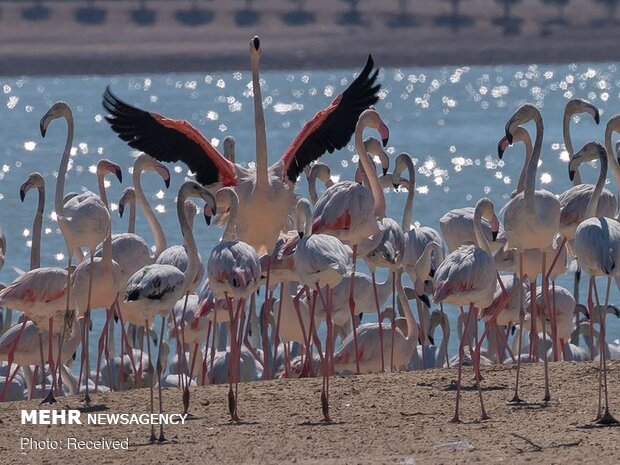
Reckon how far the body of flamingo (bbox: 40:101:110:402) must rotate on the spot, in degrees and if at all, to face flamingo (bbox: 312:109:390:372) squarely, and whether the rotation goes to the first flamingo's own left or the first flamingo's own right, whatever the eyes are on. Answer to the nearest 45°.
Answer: approximately 135° to the first flamingo's own left

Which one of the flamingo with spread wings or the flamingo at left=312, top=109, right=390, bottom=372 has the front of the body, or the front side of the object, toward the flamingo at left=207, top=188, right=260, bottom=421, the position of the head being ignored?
the flamingo with spread wings

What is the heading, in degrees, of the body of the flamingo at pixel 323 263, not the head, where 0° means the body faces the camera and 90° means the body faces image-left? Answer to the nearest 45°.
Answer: approximately 135°

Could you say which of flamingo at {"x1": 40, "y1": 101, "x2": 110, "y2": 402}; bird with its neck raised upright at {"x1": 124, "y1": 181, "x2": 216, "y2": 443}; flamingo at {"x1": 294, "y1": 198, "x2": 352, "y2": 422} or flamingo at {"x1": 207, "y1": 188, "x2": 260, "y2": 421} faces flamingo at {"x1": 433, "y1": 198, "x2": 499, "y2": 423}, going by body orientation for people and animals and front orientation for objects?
the bird with its neck raised upright

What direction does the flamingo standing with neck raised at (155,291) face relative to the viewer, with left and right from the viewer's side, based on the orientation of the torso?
facing to the right of the viewer
